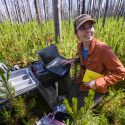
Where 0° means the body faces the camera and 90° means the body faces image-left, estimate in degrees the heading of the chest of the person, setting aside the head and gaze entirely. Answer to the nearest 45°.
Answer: approximately 45°

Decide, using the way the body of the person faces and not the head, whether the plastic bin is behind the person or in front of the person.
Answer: in front

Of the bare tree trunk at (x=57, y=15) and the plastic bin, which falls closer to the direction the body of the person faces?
the plastic bin

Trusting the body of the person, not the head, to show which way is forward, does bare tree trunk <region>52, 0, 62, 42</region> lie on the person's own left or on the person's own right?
on the person's own right
